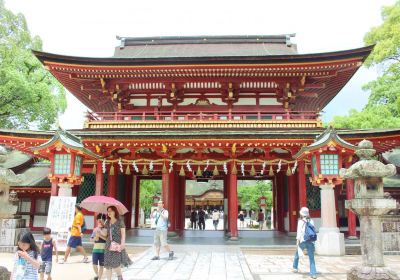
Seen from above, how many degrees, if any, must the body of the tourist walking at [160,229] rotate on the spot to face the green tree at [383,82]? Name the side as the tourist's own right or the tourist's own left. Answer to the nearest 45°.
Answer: approximately 180°

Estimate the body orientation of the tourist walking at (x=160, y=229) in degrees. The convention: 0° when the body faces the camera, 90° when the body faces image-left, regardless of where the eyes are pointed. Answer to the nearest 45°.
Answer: approximately 45°

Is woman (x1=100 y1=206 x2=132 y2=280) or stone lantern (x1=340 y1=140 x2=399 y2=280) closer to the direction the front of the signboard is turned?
the woman

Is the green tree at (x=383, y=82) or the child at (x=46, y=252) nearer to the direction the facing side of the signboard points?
the child

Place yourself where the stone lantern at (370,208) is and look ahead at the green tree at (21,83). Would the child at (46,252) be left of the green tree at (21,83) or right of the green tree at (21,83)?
left

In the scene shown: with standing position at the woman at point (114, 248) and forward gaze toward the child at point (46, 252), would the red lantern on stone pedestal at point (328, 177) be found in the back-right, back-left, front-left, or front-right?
back-right

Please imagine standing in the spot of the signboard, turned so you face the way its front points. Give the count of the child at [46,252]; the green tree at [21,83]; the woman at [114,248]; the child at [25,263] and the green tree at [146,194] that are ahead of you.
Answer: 3

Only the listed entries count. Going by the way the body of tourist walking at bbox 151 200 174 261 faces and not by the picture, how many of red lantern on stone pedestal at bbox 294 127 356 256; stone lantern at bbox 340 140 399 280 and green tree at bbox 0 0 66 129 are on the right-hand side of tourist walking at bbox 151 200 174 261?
1

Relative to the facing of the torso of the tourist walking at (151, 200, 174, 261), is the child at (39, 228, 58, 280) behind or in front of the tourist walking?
in front

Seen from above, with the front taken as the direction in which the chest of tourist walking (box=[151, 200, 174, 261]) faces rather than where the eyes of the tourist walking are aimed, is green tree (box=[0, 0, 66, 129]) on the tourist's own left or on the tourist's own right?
on the tourist's own right

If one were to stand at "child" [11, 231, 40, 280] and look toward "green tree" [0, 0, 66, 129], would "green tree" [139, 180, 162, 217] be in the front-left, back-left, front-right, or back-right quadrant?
front-right

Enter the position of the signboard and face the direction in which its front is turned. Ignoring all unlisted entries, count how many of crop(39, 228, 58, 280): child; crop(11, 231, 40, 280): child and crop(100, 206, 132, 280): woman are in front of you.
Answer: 3

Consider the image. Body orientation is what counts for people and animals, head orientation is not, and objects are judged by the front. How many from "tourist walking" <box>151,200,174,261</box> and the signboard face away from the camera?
0

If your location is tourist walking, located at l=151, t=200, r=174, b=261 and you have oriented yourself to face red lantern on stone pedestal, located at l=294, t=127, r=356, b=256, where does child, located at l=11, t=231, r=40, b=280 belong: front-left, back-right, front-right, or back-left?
back-right

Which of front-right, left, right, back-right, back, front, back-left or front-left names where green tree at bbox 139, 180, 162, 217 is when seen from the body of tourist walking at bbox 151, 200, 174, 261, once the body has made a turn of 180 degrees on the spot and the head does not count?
front-left

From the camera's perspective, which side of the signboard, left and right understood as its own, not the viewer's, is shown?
front
